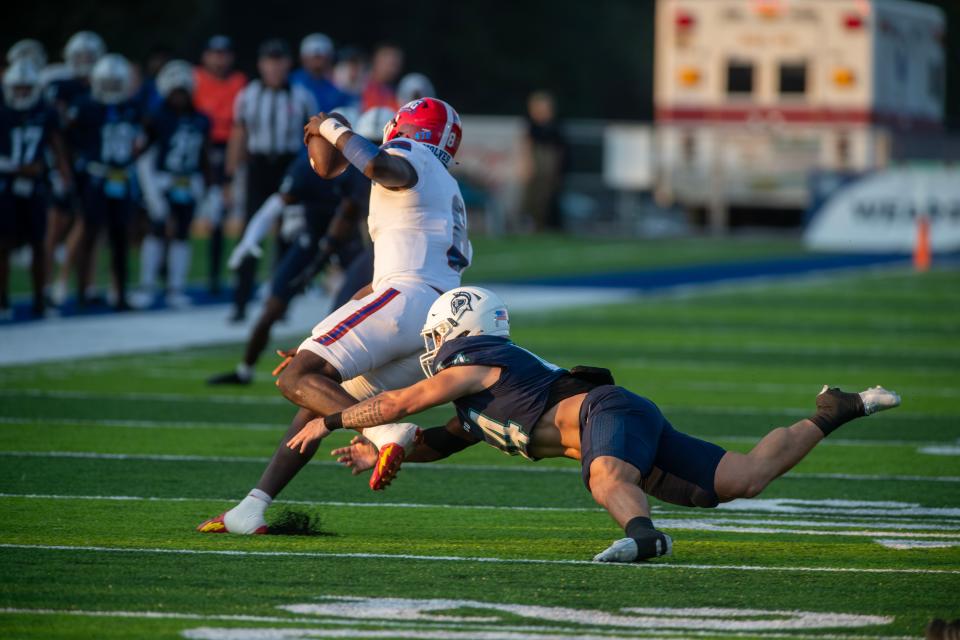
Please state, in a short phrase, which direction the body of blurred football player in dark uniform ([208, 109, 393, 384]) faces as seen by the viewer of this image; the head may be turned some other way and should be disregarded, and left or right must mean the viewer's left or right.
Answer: facing the viewer and to the left of the viewer

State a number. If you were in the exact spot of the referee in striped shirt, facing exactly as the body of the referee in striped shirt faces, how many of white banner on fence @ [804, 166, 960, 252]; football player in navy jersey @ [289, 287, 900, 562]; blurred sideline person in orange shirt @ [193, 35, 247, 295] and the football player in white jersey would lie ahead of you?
2

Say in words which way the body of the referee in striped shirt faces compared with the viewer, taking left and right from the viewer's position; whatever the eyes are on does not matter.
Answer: facing the viewer

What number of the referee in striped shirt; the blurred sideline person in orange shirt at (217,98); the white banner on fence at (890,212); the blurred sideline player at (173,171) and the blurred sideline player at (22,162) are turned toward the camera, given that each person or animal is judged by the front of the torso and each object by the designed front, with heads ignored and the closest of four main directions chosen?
5

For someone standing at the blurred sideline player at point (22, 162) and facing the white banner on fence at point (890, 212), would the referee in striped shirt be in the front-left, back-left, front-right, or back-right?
front-right

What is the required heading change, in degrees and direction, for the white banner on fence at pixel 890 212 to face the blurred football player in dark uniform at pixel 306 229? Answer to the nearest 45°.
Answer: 0° — it already faces them

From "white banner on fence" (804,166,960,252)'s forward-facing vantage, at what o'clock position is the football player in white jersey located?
The football player in white jersey is roughly at 12 o'clock from the white banner on fence.

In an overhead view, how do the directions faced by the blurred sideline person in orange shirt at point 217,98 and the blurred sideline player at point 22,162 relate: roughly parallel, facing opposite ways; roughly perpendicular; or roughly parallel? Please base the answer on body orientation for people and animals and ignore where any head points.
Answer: roughly parallel

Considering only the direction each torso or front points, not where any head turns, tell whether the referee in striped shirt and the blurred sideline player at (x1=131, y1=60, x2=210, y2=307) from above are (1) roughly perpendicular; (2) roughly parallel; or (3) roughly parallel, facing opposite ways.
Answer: roughly parallel

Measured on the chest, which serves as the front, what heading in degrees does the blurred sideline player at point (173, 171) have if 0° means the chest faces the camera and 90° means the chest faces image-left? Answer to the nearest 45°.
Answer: approximately 0°

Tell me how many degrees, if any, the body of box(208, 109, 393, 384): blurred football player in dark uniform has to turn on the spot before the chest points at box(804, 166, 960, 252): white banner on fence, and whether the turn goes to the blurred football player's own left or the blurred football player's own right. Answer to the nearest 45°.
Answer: approximately 180°

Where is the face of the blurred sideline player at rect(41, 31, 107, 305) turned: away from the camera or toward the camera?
toward the camera

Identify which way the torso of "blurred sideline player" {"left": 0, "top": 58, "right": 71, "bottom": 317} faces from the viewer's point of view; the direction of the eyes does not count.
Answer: toward the camera
